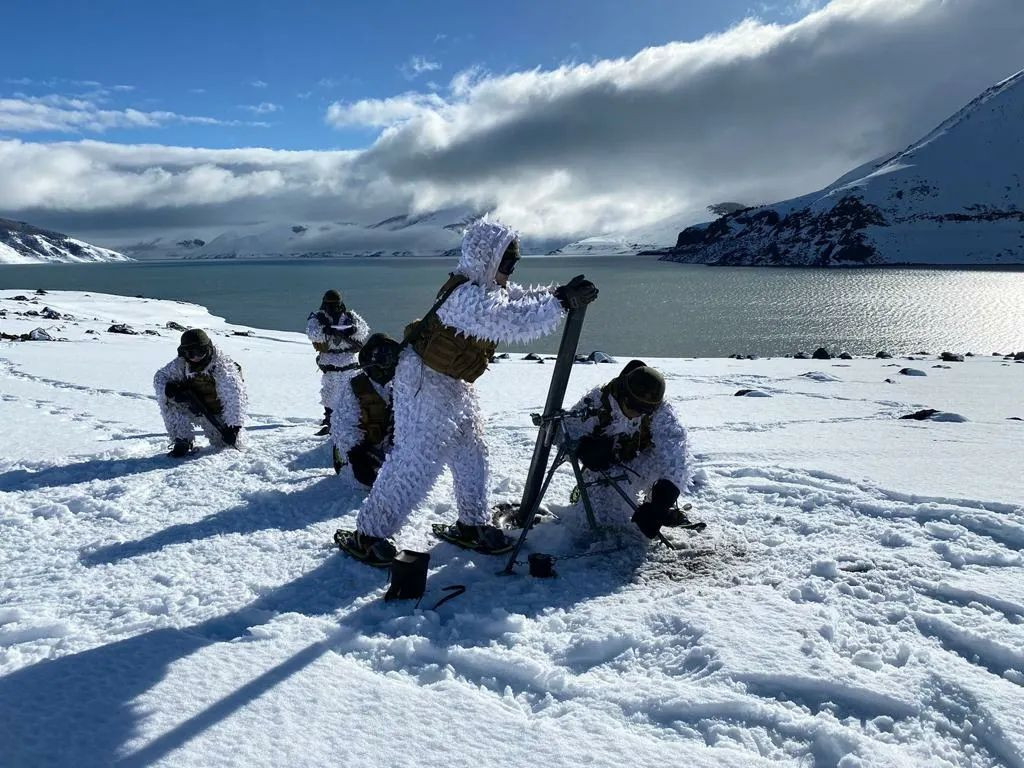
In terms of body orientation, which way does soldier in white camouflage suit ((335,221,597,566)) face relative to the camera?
to the viewer's right

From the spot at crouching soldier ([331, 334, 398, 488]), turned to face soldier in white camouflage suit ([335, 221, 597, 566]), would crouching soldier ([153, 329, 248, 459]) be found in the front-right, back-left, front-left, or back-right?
back-right

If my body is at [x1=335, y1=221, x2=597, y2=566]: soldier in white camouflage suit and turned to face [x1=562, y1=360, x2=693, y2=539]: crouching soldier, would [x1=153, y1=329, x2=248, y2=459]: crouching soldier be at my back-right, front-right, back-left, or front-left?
back-left

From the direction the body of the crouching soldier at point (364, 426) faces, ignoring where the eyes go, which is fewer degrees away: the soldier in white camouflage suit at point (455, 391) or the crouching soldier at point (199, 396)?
the soldier in white camouflage suit

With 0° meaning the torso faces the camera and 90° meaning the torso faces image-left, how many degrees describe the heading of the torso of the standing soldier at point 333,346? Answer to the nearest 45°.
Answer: approximately 0°

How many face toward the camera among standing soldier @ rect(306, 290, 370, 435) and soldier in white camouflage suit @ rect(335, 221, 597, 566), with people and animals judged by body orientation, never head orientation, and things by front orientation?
1

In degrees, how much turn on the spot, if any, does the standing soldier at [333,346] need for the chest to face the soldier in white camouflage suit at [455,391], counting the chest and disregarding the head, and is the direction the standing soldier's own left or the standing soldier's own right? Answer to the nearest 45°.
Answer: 0° — they already face them

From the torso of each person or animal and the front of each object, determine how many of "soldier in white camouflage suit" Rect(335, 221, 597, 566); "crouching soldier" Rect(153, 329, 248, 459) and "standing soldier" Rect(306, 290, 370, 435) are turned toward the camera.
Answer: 2

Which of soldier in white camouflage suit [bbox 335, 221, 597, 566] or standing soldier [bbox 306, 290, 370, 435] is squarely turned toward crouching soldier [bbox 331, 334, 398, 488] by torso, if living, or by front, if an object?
the standing soldier
